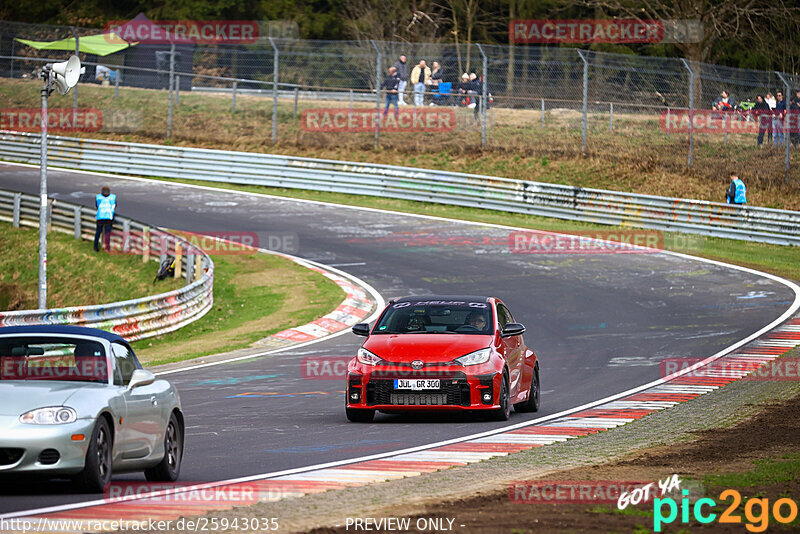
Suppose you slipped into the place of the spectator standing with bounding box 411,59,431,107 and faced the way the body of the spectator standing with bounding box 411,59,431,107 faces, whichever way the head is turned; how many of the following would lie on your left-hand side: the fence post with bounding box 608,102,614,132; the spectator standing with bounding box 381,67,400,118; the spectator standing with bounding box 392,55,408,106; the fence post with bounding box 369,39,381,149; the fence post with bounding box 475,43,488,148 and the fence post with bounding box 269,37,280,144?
2

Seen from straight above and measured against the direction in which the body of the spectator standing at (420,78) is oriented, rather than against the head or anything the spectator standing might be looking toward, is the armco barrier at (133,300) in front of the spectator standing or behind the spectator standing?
in front

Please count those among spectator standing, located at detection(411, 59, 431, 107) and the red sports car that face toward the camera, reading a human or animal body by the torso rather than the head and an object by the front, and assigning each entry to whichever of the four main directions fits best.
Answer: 2

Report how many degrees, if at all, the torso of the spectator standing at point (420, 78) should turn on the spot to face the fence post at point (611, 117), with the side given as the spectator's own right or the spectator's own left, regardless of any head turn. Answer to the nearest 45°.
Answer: approximately 90° to the spectator's own left

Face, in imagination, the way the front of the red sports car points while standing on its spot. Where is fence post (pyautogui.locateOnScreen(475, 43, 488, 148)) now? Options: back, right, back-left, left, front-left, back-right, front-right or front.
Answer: back

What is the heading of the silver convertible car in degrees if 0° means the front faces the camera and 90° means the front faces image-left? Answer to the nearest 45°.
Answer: approximately 45°

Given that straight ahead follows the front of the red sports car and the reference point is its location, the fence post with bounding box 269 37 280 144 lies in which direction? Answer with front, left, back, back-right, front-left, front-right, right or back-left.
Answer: back

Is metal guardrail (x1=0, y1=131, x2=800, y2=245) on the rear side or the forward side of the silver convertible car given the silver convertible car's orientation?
on the rear side

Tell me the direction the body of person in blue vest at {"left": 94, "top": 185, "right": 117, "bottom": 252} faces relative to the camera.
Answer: away from the camera

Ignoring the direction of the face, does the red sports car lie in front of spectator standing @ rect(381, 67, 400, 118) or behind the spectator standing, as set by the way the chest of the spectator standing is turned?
in front

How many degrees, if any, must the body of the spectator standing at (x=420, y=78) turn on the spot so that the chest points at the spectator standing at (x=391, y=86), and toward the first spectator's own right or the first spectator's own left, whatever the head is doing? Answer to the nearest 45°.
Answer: approximately 90° to the first spectator's own right

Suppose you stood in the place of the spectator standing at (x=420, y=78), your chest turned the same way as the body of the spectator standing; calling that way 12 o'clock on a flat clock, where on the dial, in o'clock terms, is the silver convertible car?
The silver convertible car is roughly at 12 o'clock from the spectator standing.

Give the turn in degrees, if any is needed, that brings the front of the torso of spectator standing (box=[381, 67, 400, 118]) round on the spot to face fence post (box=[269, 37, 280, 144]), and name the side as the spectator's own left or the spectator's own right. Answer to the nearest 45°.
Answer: approximately 135° to the spectator's own right

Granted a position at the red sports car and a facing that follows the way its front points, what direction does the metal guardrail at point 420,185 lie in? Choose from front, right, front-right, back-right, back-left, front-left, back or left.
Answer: back

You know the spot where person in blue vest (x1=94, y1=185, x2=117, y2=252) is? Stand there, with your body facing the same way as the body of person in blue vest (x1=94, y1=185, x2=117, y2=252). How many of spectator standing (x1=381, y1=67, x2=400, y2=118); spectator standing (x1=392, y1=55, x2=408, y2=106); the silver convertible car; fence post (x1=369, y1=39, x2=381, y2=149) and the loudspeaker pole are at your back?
2
